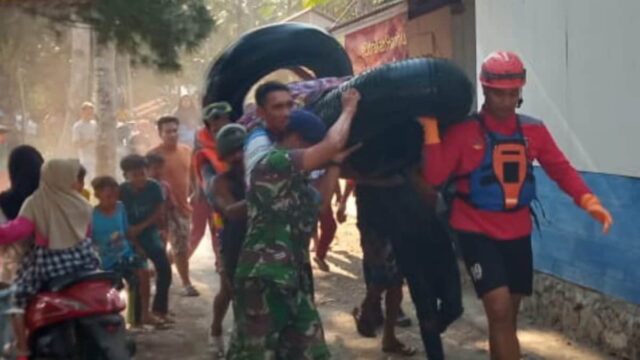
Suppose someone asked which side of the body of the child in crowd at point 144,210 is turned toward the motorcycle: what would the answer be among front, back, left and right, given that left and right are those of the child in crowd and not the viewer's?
front

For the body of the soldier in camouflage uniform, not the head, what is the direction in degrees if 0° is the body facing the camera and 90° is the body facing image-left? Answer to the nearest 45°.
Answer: approximately 225°

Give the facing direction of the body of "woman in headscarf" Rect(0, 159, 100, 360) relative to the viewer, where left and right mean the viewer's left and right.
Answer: facing away from the viewer and to the left of the viewer

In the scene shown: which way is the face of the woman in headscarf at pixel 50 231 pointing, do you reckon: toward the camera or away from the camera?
away from the camera

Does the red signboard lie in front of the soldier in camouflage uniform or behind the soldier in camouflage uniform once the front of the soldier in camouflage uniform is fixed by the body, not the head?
in front
